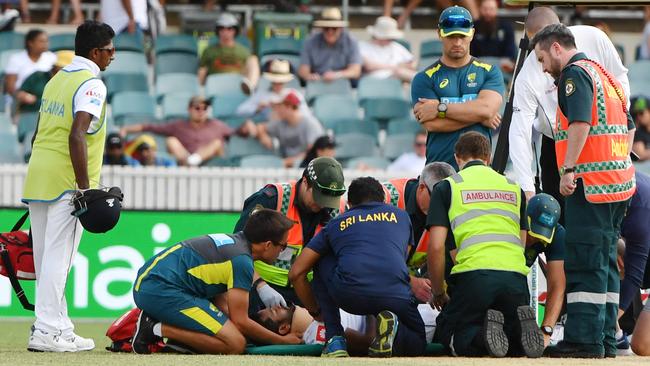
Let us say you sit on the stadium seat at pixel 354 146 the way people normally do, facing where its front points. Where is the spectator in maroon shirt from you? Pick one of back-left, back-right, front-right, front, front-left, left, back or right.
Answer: right

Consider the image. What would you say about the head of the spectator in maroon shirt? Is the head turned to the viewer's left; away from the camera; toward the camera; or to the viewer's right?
toward the camera

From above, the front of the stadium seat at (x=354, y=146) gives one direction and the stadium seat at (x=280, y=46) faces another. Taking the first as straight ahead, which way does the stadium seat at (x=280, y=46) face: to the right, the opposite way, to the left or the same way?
the same way

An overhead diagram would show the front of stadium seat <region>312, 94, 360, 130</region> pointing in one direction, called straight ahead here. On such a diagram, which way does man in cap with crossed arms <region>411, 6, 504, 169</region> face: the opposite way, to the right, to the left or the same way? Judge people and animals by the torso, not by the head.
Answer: the same way

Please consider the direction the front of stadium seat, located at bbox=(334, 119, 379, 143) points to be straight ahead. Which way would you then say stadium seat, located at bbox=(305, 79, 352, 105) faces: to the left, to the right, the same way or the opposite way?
the same way

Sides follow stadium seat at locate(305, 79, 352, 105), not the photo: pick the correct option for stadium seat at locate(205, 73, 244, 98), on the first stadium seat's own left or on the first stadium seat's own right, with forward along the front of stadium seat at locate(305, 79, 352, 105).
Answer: on the first stadium seat's own right

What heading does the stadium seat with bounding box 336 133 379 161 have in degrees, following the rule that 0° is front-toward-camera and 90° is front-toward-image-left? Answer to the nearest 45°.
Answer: approximately 0°

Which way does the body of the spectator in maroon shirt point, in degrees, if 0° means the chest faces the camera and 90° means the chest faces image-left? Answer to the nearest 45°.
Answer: approximately 0°

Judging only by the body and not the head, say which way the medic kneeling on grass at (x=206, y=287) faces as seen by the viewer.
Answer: to the viewer's right

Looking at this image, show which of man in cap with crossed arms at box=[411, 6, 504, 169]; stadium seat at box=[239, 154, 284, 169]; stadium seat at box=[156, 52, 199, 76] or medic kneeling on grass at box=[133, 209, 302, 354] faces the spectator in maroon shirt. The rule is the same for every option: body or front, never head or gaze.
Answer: stadium seat at box=[156, 52, 199, 76]

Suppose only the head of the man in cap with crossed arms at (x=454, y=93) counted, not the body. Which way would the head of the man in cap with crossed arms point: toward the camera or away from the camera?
toward the camera

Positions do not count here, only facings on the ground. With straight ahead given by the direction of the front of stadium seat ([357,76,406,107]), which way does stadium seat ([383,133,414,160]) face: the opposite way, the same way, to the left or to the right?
the same way

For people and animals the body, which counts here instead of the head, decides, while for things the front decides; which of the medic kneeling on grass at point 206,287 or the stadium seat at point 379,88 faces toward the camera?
the stadium seat

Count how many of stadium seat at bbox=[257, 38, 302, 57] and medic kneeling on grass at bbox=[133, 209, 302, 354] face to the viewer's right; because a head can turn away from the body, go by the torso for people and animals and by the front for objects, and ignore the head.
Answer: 1

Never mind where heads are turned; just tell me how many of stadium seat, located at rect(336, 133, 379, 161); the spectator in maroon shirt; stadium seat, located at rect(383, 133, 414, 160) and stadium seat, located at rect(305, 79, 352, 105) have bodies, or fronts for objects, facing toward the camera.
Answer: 4

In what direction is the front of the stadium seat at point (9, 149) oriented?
toward the camera

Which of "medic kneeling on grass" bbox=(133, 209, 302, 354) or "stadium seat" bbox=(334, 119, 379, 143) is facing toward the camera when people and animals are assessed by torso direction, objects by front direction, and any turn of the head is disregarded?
the stadium seat

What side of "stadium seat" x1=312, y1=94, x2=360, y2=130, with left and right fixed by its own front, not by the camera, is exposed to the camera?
front

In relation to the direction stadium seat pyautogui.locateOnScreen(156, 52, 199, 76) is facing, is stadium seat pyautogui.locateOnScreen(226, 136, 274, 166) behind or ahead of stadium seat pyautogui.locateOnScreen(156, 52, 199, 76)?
ahead

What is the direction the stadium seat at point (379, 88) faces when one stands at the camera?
facing the viewer

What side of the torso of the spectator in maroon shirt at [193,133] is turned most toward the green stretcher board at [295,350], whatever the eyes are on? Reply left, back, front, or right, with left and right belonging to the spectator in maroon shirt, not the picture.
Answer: front

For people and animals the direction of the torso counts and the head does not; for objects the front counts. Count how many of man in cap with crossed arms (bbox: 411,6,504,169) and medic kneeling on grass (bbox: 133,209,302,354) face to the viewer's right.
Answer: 1

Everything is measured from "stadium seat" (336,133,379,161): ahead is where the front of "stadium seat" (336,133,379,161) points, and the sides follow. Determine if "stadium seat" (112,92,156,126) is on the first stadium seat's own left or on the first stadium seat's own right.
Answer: on the first stadium seat's own right
